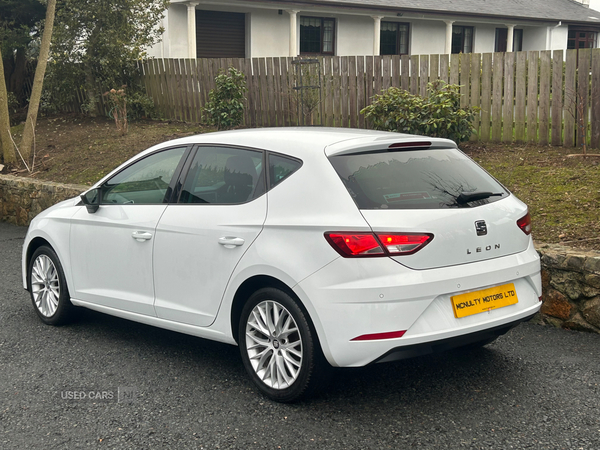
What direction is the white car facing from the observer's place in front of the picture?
facing away from the viewer and to the left of the viewer

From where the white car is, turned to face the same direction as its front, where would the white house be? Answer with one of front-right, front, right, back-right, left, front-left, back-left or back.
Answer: front-right

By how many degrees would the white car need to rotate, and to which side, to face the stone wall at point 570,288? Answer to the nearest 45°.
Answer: approximately 90° to its right

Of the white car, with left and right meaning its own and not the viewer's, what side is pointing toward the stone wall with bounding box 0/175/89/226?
front

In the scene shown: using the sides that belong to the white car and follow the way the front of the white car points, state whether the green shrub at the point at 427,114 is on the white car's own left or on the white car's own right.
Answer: on the white car's own right
